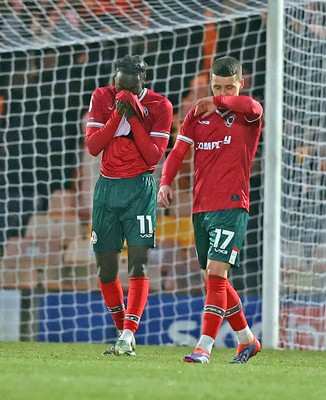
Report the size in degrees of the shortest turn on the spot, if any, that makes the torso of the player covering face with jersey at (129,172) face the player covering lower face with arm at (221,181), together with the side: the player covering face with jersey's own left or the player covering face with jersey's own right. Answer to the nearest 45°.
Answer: approximately 45° to the player covering face with jersey's own left

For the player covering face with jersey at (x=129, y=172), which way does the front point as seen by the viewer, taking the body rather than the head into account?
toward the camera
